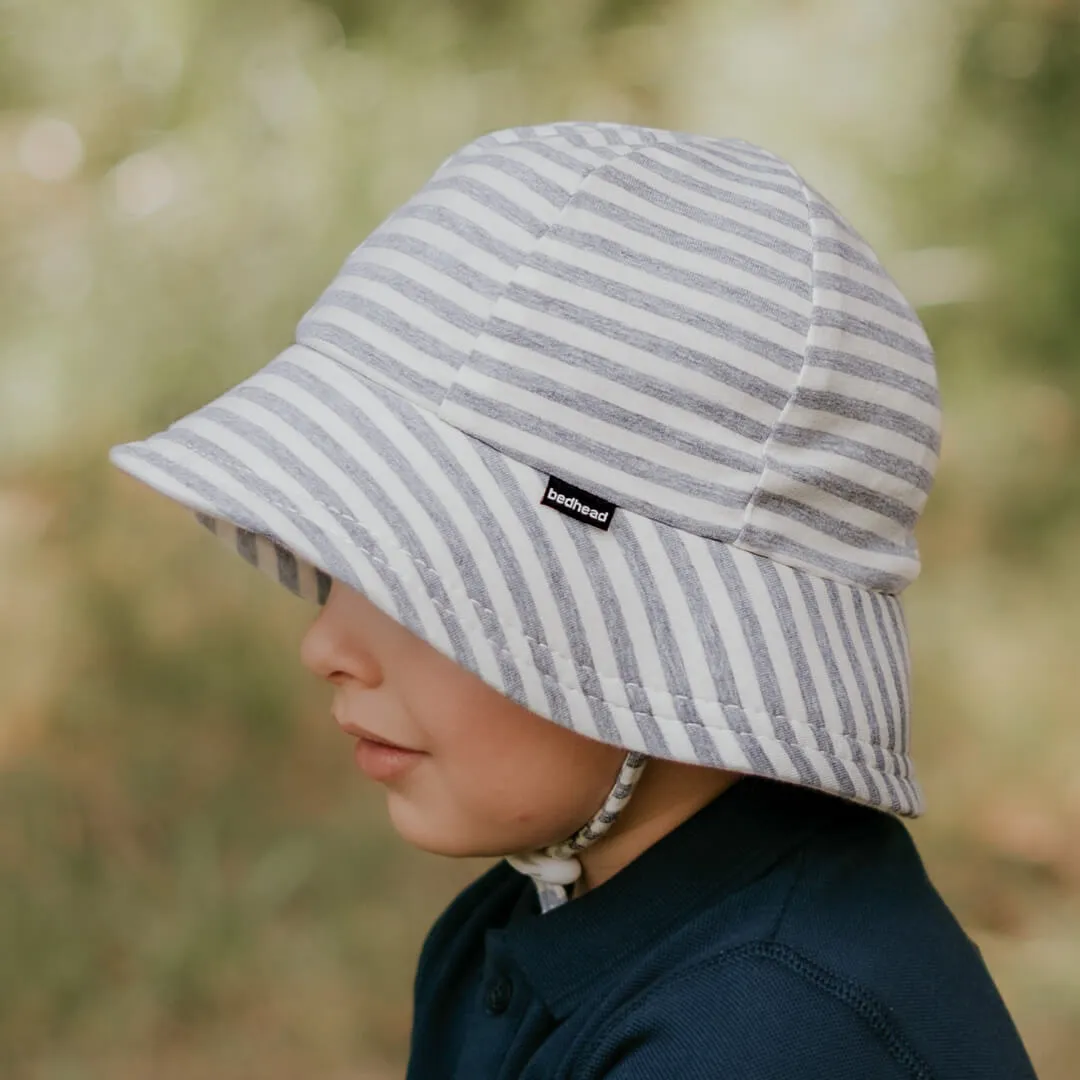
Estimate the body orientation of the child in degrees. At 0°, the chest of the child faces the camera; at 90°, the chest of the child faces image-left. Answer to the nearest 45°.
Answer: approximately 90°

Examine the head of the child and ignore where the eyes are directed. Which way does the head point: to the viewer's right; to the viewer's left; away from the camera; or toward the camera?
to the viewer's left
